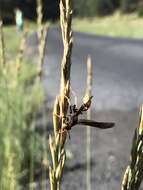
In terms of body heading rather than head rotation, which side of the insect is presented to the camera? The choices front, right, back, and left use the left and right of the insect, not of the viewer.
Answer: left
